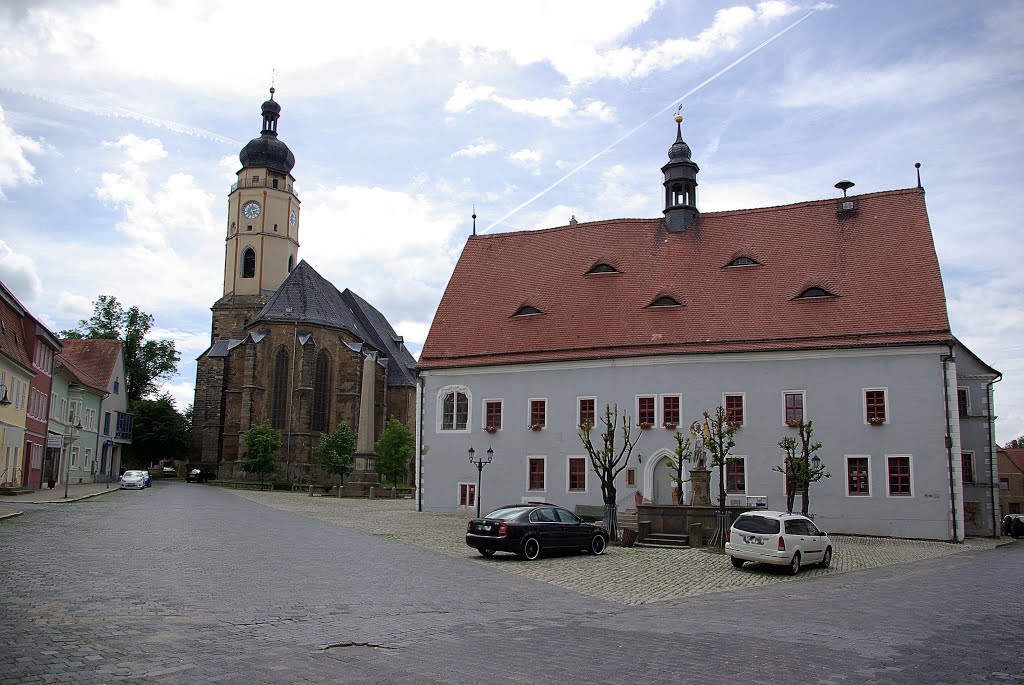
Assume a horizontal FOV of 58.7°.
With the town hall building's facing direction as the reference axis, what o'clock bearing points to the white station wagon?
The white station wagon is roughly at 12 o'clock from the town hall building.

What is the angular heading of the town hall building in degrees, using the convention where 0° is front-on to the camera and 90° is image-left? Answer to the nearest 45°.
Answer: approximately 0°

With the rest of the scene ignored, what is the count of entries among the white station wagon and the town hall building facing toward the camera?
1

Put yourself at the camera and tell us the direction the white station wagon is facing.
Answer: facing away from the viewer and to the right of the viewer

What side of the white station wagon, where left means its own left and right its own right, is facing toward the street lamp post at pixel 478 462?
left
